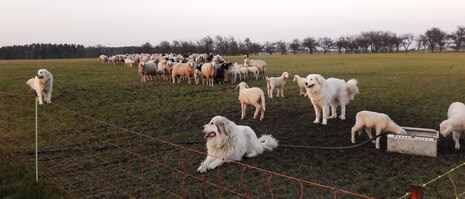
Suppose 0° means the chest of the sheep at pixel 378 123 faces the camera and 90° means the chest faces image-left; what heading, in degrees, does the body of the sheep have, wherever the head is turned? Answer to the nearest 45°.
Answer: approximately 270°

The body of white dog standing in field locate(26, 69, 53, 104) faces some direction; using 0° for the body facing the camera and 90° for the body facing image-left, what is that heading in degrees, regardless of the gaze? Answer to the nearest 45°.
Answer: approximately 315°

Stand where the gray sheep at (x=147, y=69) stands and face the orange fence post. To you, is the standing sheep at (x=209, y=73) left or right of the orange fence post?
left

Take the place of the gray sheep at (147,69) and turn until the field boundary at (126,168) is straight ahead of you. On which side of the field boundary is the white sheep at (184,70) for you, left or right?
left

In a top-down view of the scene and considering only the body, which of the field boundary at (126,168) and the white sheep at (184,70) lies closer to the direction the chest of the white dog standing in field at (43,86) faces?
the field boundary

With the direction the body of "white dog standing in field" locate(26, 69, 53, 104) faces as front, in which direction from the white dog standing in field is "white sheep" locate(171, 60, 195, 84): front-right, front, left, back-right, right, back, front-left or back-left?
left
